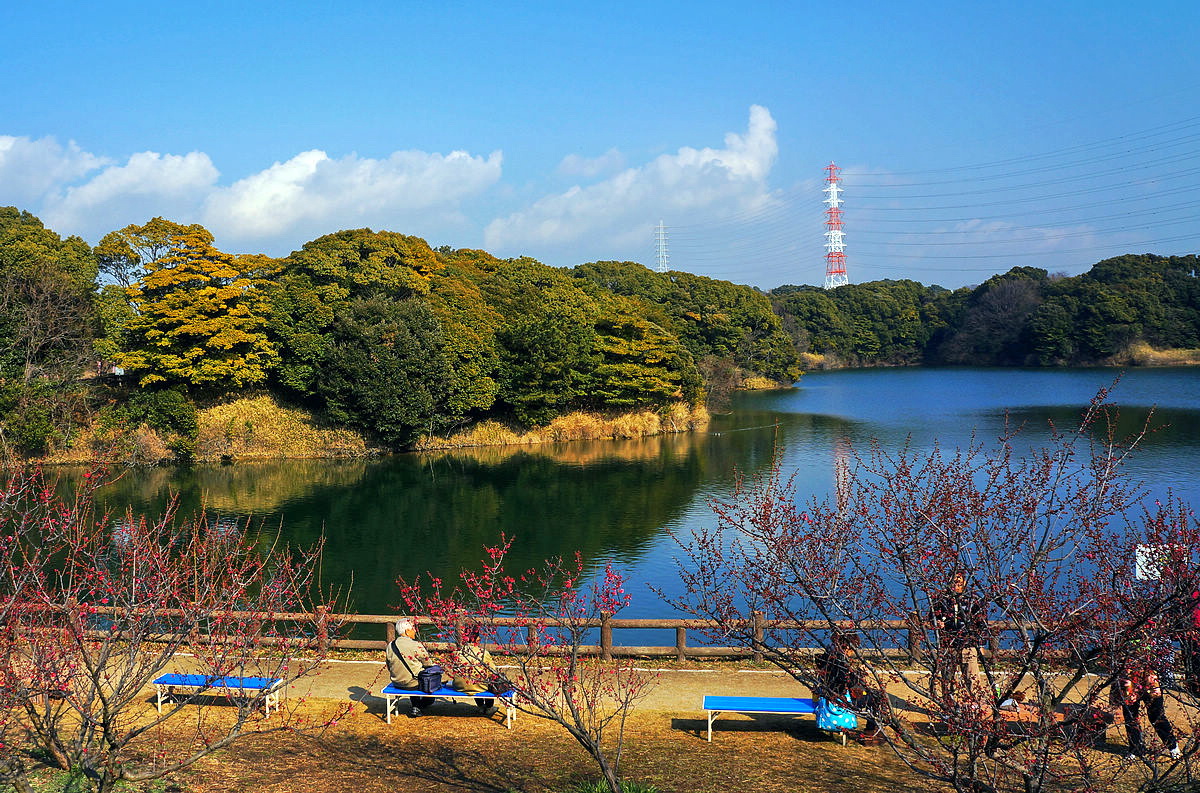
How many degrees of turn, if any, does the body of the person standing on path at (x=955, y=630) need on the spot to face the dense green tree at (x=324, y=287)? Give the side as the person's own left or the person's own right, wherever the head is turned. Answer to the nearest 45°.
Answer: approximately 135° to the person's own right

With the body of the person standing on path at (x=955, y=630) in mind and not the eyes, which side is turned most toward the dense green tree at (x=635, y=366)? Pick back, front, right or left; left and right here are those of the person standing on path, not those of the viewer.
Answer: back

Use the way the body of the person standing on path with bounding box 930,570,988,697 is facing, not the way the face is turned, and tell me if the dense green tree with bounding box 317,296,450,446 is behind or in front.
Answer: behind

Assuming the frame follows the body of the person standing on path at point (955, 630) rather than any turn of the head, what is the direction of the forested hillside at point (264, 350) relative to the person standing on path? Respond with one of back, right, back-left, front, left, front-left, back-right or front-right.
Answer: back-right

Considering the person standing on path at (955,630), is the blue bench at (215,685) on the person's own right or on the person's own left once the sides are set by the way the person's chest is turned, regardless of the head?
on the person's own right

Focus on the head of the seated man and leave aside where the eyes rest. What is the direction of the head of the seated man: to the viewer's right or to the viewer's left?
to the viewer's right

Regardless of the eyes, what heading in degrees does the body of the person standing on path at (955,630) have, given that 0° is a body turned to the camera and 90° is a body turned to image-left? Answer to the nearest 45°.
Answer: approximately 0°
